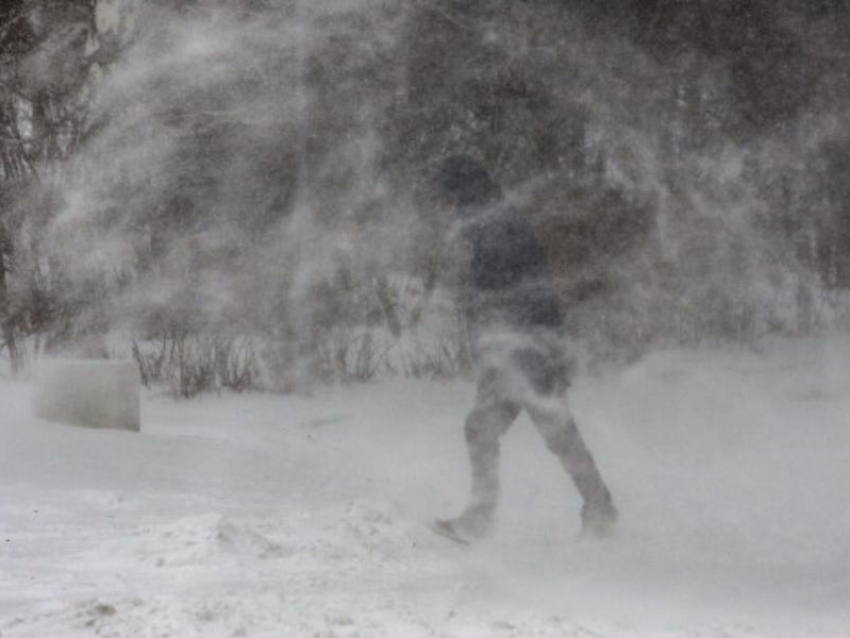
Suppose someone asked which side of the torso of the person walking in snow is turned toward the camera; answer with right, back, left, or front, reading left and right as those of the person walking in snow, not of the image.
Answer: left

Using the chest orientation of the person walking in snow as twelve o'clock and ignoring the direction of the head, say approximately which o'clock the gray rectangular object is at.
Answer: The gray rectangular object is roughly at 1 o'clock from the person walking in snow.
